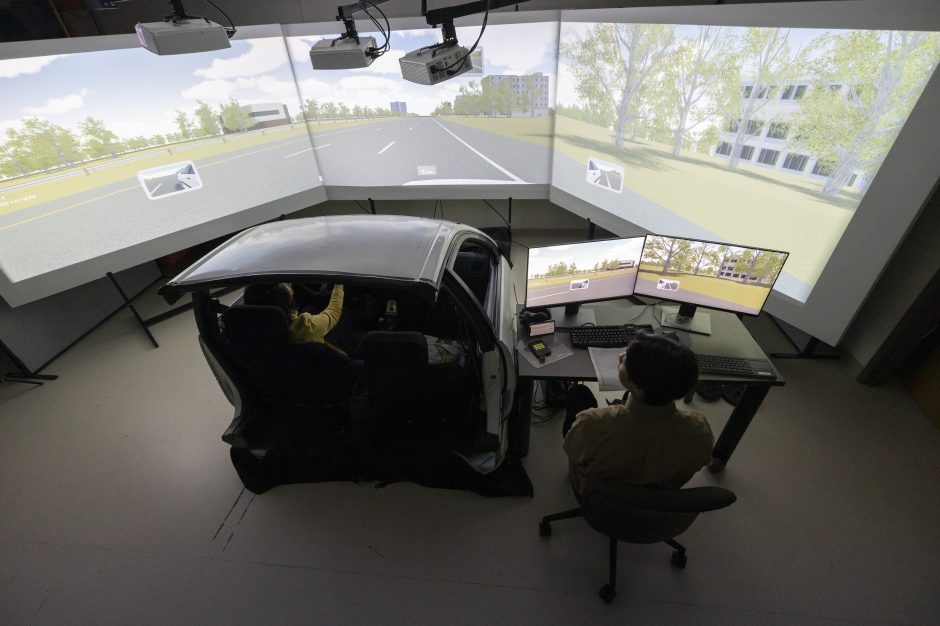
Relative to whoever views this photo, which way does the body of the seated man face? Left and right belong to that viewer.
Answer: facing away from the viewer

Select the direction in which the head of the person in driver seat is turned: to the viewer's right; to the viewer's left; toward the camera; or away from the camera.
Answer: away from the camera

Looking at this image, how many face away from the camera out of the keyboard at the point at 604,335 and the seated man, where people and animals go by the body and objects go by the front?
1

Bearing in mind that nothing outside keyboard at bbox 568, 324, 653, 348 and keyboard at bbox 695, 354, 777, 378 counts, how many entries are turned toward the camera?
2

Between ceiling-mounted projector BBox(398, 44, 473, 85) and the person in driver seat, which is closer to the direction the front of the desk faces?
the person in driver seat

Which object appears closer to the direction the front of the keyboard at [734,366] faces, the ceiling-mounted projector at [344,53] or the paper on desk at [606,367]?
the paper on desk

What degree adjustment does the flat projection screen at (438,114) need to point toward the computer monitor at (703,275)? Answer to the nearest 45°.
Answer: approximately 45° to its left

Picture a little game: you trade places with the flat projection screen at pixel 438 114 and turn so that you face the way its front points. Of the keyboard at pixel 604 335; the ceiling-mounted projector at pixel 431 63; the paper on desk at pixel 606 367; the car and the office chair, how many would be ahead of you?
5

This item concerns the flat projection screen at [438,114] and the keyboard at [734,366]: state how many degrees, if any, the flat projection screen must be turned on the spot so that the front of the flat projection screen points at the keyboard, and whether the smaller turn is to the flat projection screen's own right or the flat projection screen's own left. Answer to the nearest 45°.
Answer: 0° — it already faces it

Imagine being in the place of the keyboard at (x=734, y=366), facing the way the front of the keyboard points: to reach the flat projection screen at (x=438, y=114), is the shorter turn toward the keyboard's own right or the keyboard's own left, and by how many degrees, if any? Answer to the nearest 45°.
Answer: approximately 90° to the keyboard's own right

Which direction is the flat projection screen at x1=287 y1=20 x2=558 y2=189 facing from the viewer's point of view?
toward the camera

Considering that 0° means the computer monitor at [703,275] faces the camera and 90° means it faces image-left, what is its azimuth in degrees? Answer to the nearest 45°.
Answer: approximately 45°

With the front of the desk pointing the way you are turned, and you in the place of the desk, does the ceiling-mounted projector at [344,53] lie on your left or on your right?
on your right

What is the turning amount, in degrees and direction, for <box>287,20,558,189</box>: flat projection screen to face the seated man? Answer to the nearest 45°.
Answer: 0° — it already faces them

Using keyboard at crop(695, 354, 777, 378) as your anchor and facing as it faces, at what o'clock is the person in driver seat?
The person in driver seat is roughly at 2 o'clock from the keyboard.

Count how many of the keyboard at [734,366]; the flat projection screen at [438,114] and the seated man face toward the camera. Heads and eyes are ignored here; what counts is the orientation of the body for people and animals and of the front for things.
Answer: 2

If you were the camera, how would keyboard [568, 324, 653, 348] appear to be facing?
facing the viewer
